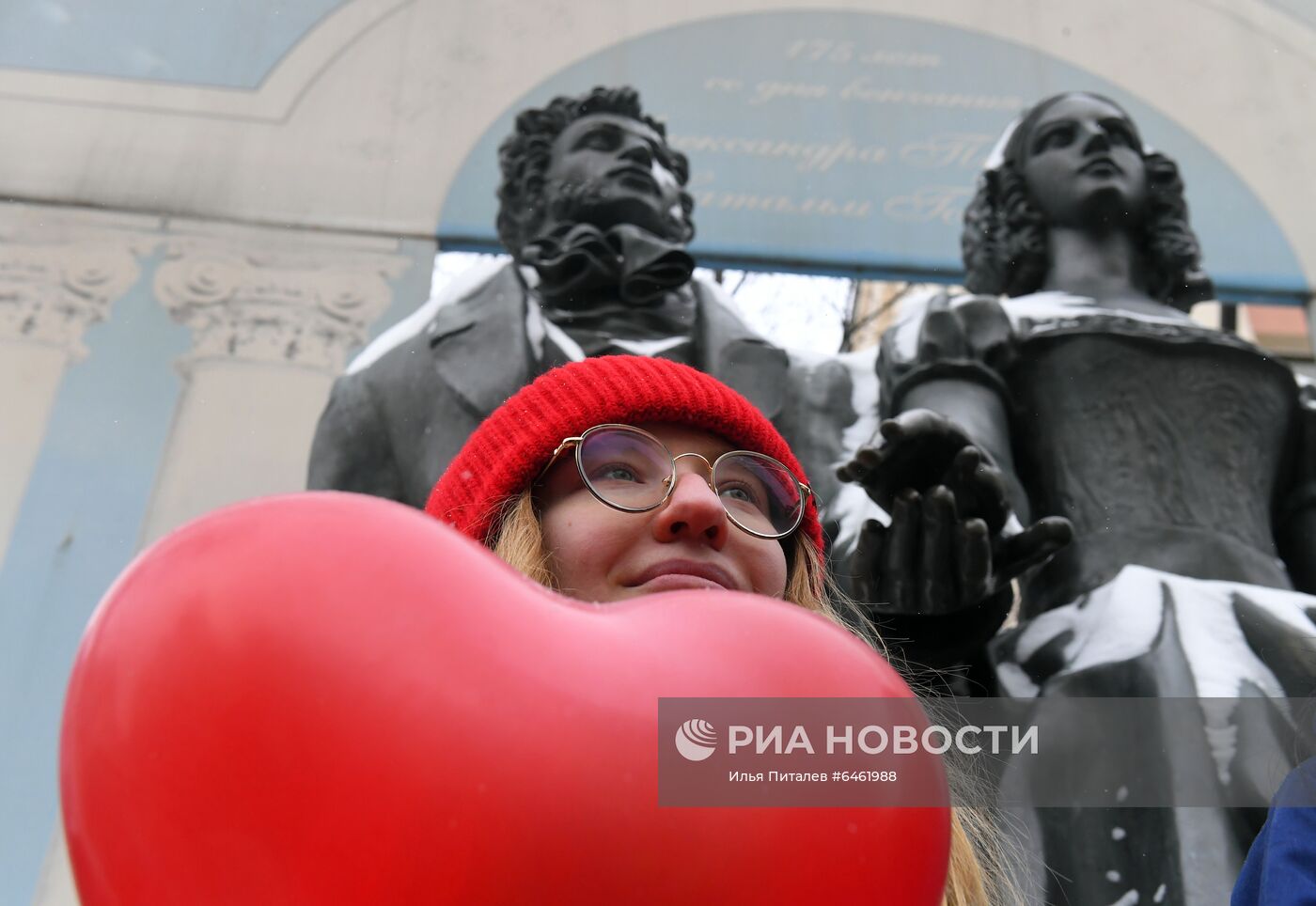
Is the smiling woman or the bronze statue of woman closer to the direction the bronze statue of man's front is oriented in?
the smiling woman

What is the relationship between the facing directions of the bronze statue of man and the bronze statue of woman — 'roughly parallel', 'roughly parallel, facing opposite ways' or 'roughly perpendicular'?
roughly parallel

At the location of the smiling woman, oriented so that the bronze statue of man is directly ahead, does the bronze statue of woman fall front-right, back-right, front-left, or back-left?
front-right

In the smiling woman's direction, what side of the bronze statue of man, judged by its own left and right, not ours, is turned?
front

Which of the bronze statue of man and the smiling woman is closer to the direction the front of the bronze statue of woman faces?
the smiling woman

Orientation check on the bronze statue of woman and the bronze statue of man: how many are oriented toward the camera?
2

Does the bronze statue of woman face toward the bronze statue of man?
no

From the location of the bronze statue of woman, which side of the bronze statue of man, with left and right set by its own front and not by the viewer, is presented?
left

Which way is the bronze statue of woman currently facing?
toward the camera

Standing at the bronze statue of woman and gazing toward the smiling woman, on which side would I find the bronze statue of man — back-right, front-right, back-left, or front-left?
front-right

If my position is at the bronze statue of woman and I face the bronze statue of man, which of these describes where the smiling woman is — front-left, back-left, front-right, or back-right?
front-left

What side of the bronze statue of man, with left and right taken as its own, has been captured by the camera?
front
